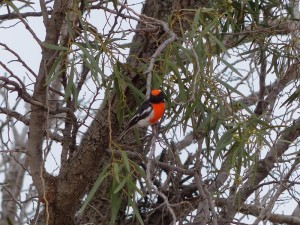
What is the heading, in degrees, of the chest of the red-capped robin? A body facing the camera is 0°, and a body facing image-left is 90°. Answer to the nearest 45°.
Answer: approximately 315°
